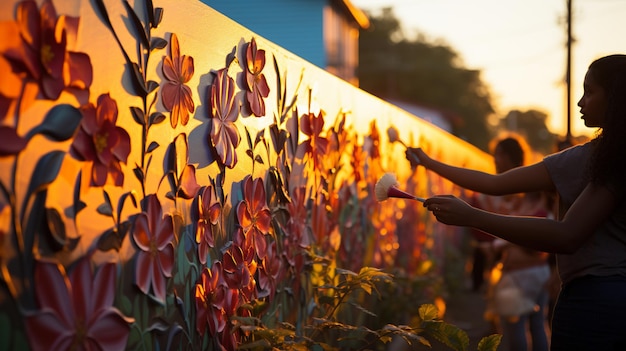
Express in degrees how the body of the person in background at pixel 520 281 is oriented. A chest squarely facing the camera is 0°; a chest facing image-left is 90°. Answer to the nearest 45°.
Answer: approximately 90°

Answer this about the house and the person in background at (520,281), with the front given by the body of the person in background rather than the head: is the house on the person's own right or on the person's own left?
on the person's own right
